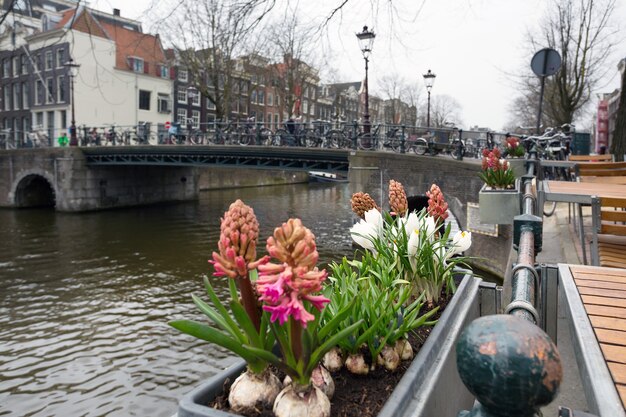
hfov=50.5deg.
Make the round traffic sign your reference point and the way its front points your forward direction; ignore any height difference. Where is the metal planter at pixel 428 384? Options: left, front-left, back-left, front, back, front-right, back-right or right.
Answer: back

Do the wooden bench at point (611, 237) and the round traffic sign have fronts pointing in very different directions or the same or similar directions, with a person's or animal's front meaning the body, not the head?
very different directions

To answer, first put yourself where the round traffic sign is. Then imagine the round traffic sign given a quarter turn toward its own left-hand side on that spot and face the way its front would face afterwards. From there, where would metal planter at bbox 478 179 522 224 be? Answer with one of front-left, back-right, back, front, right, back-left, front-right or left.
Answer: left

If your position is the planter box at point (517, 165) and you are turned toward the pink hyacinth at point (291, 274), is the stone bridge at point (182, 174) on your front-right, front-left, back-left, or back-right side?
back-right

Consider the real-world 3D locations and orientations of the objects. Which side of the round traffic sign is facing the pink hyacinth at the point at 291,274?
back

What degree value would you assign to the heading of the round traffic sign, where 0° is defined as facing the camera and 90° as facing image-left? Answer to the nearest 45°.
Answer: approximately 180°
